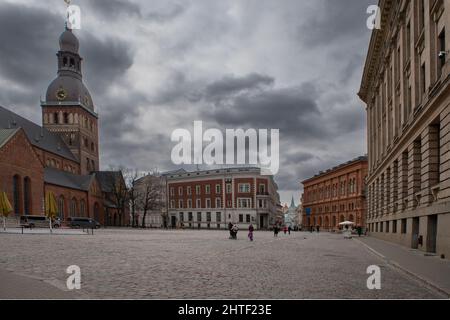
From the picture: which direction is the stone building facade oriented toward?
to the viewer's left
